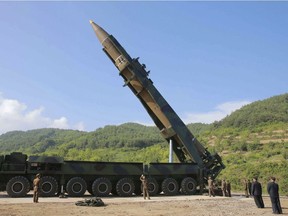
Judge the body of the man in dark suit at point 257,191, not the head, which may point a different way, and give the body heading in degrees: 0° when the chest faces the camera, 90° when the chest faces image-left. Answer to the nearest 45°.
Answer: approximately 135°

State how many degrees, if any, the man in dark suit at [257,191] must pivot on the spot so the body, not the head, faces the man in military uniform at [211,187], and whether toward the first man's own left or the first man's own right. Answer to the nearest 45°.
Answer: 0° — they already face them

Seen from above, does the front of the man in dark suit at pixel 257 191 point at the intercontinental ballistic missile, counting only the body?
yes
